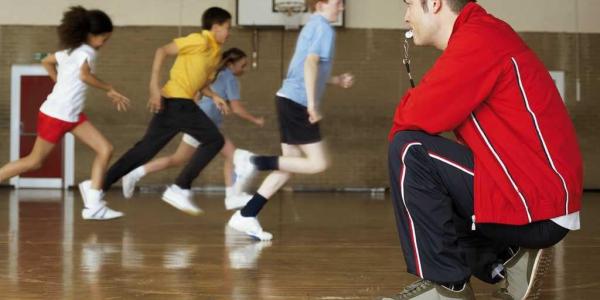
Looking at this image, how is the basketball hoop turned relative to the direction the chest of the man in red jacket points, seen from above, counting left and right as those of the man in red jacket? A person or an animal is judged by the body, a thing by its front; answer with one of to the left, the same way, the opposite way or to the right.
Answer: to the left

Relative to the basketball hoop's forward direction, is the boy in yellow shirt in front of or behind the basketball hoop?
in front

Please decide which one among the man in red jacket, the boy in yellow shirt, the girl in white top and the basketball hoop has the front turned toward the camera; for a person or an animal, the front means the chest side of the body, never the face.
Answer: the basketball hoop

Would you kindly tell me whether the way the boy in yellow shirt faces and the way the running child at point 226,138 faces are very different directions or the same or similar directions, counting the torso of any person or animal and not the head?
same or similar directions

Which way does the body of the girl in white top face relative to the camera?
to the viewer's right

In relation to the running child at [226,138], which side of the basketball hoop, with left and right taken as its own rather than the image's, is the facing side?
front

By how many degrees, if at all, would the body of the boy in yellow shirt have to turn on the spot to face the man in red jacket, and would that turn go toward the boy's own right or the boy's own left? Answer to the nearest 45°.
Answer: approximately 90° to the boy's own right

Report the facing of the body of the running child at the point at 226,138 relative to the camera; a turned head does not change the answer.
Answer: to the viewer's right

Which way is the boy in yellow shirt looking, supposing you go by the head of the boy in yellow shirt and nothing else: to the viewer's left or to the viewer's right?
to the viewer's right

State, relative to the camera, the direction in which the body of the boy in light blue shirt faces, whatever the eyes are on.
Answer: to the viewer's right

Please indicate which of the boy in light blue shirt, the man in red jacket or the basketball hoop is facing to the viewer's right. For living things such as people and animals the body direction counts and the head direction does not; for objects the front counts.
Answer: the boy in light blue shirt

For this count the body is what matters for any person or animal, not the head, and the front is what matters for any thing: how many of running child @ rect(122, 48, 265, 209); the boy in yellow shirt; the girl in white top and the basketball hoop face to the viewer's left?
0

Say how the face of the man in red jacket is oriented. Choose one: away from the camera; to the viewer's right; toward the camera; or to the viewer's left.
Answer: to the viewer's left
